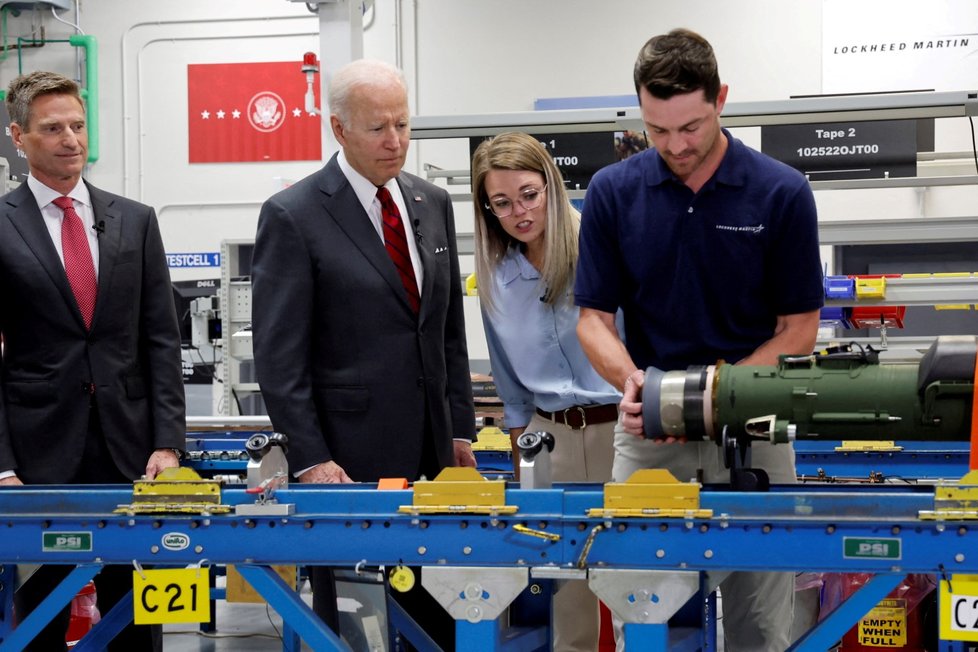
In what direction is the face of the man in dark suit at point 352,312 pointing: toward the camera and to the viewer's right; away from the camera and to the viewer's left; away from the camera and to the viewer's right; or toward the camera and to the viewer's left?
toward the camera and to the viewer's right

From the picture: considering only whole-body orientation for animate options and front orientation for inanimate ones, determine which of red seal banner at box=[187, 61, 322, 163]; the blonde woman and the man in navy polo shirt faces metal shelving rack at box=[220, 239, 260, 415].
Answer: the red seal banner

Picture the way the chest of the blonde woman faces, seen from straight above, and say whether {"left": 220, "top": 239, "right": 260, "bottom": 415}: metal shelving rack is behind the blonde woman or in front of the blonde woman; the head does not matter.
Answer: behind

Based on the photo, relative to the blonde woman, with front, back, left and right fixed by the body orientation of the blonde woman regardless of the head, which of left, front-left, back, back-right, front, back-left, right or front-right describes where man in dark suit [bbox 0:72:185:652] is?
right

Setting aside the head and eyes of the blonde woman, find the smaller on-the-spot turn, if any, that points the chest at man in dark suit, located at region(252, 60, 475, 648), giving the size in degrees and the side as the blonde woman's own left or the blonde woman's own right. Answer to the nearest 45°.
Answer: approximately 45° to the blonde woman's own right

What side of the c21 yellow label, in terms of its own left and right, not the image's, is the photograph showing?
front

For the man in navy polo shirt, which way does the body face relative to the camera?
toward the camera

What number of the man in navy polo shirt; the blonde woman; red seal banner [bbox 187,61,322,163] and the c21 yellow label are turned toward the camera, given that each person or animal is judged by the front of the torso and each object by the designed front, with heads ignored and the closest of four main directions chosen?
4

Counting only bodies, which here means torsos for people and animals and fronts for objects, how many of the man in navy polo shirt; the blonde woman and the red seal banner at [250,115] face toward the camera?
3

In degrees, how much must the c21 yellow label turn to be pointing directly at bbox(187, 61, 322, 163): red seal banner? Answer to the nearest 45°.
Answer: approximately 180°

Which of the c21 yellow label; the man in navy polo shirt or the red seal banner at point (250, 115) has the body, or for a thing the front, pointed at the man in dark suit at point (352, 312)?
the red seal banner

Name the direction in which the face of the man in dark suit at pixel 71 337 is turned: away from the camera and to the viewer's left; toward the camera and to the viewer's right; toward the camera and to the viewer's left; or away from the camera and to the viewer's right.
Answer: toward the camera and to the viewer's right

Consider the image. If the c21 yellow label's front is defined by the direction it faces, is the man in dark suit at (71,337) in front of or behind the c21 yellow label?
behind

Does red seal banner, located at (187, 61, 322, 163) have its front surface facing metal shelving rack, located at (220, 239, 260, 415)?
yes
